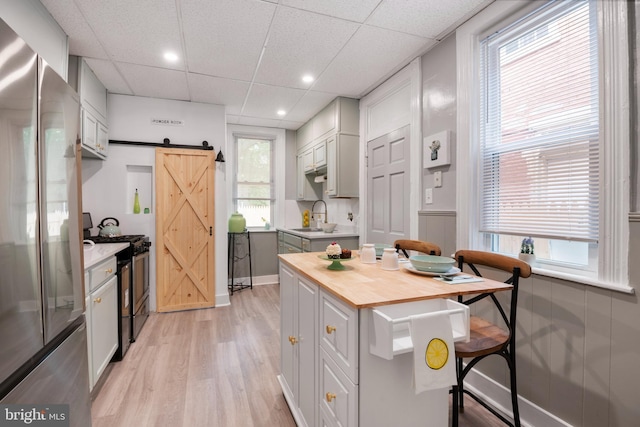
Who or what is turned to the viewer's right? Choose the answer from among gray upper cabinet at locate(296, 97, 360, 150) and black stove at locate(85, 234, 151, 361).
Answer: the black stove

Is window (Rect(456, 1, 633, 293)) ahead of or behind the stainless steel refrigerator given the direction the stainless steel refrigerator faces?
ahead

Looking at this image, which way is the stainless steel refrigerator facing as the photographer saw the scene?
facing the viewer and to the right of the viewer

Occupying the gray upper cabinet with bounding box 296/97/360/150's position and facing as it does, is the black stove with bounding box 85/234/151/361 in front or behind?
in front

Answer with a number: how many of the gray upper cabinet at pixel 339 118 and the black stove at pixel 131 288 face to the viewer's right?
1

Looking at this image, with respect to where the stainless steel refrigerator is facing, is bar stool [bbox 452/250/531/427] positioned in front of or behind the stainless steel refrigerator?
in front

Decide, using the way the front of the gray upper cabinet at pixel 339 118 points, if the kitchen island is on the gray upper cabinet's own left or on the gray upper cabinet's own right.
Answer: on the gray upper cabinet's own left

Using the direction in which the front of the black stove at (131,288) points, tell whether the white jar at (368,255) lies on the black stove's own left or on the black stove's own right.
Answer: on the black stove's own right

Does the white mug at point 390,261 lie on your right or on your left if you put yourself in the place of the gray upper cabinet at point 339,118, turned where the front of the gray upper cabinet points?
on your left

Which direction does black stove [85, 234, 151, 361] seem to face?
to the viewer's right

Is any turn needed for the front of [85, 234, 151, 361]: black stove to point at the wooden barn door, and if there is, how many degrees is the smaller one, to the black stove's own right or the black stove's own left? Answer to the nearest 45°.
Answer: approximately 45° to the black stove's own left
